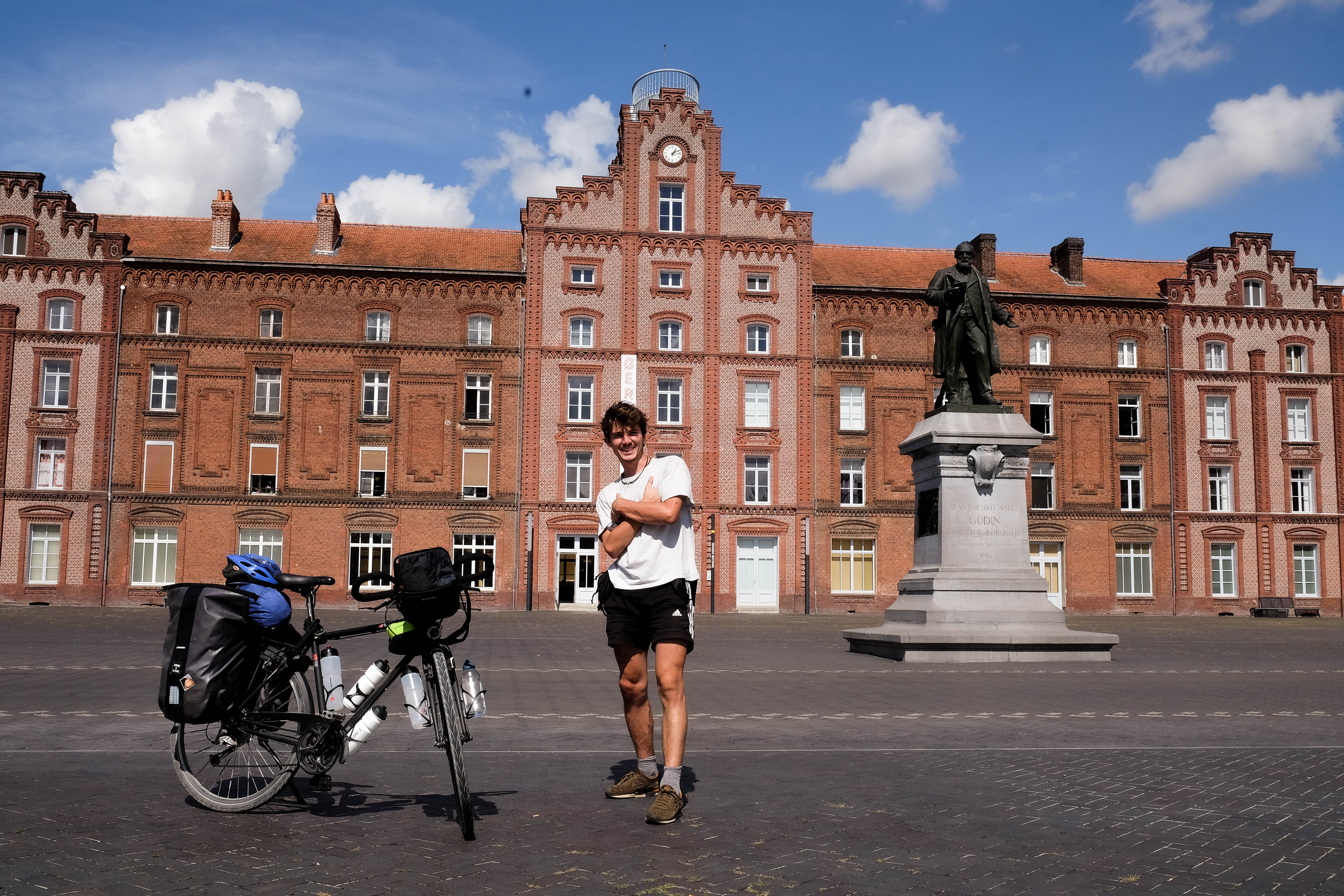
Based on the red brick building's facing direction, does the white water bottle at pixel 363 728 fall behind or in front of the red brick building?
in front

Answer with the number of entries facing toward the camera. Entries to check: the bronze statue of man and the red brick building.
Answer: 2

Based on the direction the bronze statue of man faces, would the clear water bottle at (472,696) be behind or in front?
in front

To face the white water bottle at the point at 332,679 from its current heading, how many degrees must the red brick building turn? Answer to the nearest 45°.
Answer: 0° — it already faces it

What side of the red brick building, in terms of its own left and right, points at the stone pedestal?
front

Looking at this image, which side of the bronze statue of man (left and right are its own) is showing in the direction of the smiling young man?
front

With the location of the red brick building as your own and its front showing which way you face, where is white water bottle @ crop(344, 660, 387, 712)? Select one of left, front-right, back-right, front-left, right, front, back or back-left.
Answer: front

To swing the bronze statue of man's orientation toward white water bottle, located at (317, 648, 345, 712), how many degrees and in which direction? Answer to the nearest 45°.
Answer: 0° — it already faces it

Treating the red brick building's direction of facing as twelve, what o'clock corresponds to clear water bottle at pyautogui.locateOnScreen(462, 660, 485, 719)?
The clear water bottle is roughly at 12 o'clock from the red brick building.

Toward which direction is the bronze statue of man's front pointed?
toward the camera
